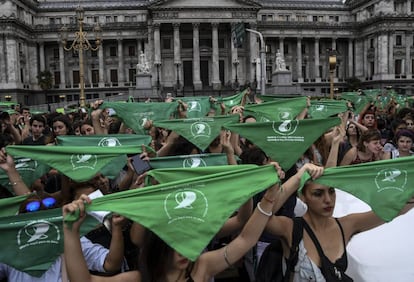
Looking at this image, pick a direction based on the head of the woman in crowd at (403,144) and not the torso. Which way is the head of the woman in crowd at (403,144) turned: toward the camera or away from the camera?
toward the camera

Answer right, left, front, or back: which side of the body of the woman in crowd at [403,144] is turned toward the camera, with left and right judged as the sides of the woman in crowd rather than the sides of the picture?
front

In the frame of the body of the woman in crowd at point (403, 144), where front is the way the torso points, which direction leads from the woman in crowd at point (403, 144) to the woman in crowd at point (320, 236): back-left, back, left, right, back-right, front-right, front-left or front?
front

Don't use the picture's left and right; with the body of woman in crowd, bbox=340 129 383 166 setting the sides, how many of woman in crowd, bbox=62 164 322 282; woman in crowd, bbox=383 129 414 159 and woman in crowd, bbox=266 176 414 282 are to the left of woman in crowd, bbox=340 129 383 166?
1

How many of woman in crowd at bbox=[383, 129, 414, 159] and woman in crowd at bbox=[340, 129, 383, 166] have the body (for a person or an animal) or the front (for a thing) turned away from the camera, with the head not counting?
0

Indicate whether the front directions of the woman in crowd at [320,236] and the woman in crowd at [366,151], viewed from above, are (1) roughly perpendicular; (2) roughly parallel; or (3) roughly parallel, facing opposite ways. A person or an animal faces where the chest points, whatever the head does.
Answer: roughly parallel

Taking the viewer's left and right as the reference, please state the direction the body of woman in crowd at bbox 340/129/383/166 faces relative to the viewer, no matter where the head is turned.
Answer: facing the viewer and to the right of the viewer

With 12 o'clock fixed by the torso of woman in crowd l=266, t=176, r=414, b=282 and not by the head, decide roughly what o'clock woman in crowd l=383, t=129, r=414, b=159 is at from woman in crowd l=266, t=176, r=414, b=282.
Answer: woman in crowd l=383, t=129, r=414, b=159 is roughly at 8 o'clock from woman in crowd l=266, t=176, r=414, b=282.

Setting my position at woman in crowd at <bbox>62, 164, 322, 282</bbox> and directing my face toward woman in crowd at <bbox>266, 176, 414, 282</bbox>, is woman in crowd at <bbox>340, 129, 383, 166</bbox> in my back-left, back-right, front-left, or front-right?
front-left

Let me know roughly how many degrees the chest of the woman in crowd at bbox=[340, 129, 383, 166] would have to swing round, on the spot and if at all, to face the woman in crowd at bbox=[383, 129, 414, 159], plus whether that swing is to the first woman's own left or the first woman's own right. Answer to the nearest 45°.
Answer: approximately 90° to the first woman's own left

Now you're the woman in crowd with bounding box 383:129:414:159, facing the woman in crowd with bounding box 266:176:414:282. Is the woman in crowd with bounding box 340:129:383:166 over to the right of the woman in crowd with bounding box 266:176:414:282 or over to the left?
right

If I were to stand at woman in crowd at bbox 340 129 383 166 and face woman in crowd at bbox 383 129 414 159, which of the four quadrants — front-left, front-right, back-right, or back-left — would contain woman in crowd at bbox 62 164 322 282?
back-right
